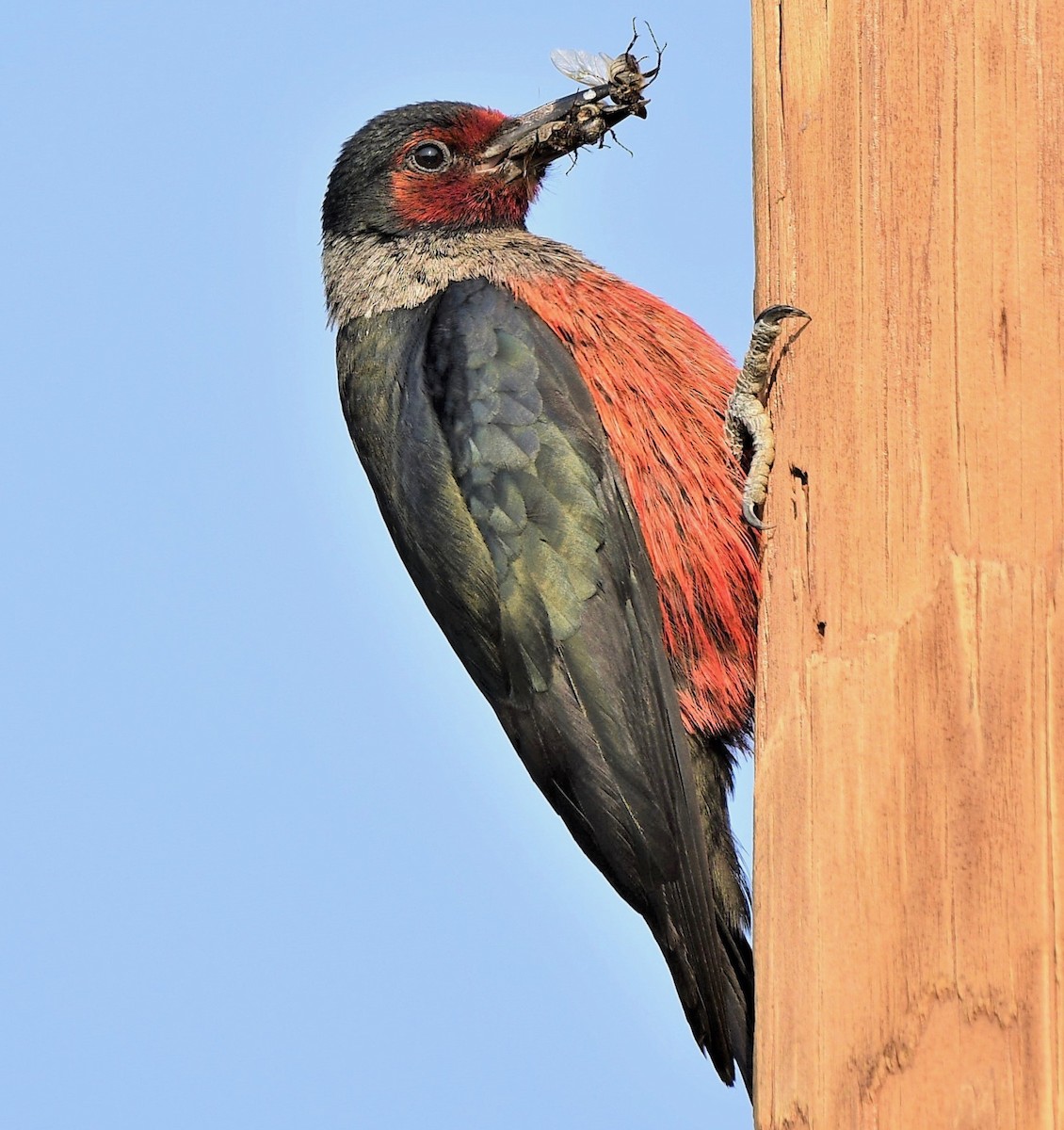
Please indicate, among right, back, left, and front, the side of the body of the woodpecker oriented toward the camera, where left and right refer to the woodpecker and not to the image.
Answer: right
